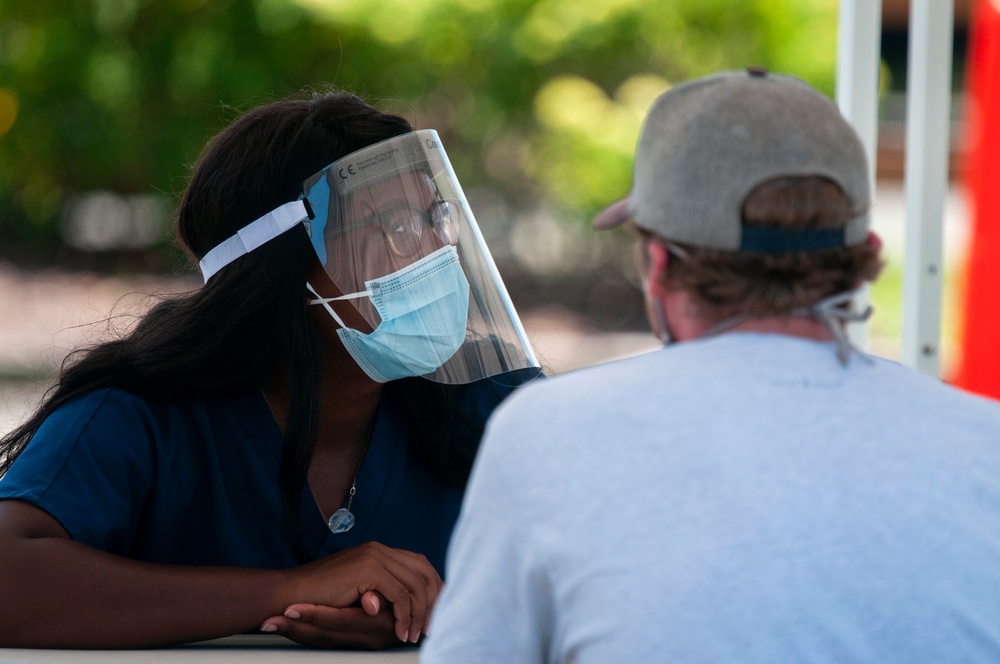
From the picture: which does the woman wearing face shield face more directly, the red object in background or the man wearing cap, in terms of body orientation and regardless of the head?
the man wearing cap

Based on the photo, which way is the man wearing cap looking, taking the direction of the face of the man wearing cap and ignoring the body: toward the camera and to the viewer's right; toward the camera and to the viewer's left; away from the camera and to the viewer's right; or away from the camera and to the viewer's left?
away from the camera and to the viewer's left

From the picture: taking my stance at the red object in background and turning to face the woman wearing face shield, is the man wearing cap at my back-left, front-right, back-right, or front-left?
front-left

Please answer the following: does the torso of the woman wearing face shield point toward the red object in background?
no

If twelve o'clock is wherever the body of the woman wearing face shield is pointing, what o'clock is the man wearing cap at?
The man wearing cap is roughly at 1 o'clock from the woman wearing face shield.

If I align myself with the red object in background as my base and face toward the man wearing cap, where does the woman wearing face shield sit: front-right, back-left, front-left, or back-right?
front-right

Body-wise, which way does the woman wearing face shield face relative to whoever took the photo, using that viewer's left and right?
facing the viewer and to the right of the viewer
